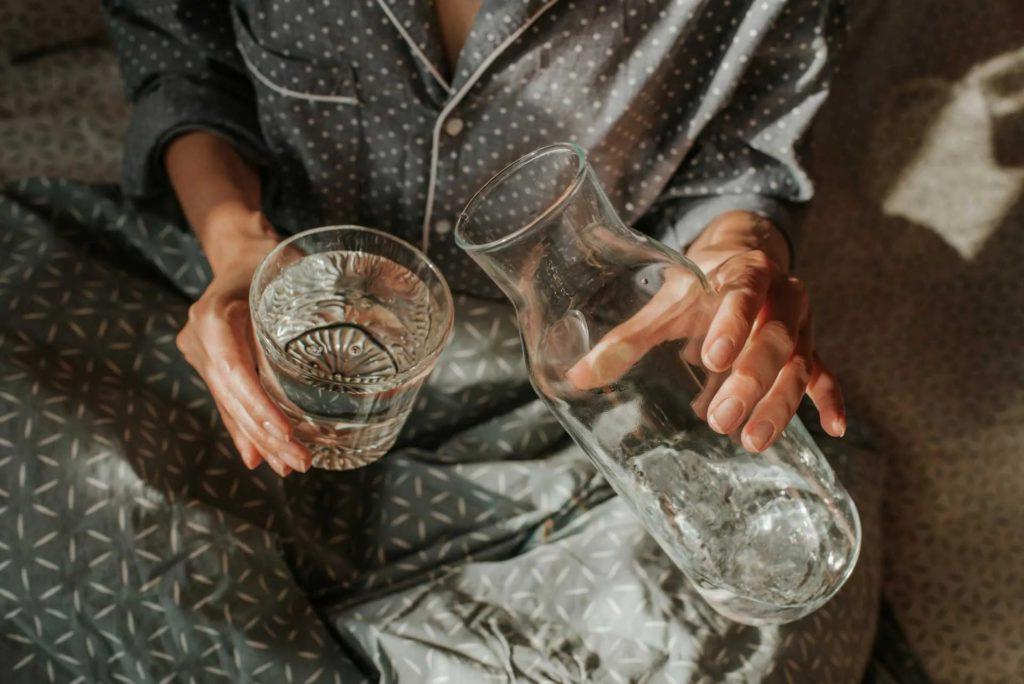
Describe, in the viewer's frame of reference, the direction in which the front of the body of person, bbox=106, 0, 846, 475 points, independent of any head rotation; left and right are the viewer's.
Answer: facing the viewer
